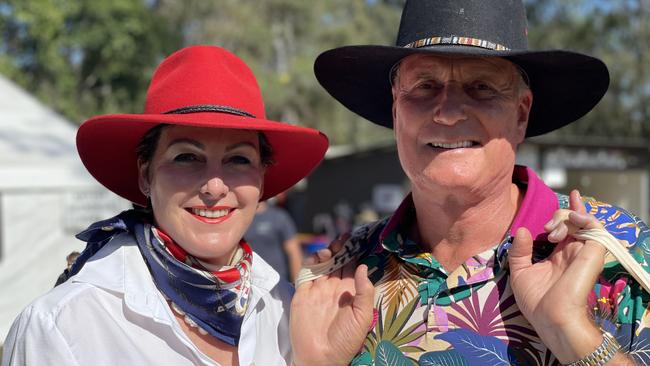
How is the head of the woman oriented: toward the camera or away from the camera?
toward the camera

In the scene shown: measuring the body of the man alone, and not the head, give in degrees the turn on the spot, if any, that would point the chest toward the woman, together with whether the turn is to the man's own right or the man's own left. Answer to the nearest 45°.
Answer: approximately 90° to the man's own right

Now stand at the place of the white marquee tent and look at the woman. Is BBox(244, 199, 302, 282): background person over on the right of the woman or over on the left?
left

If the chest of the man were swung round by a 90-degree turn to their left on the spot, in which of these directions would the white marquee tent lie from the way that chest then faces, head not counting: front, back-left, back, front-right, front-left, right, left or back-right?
back-left

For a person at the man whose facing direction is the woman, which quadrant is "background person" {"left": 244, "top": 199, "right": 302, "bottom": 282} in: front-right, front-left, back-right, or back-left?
front-right

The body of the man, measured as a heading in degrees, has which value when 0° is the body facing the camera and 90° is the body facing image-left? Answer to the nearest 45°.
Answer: approximately 0°

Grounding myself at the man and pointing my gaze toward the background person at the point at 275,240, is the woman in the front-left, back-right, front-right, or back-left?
front-left

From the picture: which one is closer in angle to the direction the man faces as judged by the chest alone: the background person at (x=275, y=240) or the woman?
the woman

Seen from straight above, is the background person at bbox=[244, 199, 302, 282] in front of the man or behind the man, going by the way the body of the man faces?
behind
